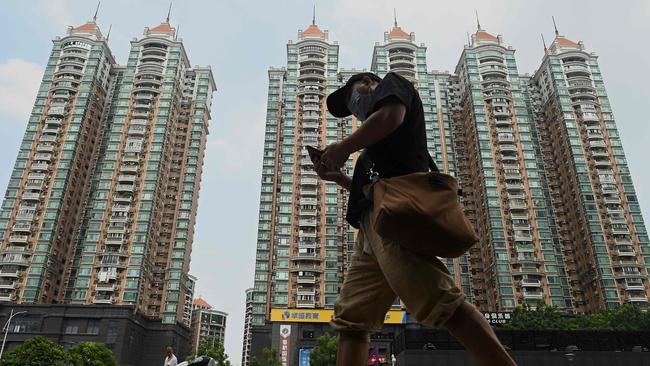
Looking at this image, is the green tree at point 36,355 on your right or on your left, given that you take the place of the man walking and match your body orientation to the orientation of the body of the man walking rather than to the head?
on your right

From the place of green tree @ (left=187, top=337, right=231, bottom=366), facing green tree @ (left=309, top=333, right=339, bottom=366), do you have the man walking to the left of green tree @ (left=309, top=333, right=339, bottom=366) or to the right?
right

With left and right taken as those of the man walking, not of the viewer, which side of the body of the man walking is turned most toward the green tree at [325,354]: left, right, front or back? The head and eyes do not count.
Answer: right

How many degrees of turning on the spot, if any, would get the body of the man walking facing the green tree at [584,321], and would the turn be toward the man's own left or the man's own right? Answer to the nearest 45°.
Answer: approximately 90° to the man's own right

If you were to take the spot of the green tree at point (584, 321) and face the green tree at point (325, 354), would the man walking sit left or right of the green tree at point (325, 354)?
left

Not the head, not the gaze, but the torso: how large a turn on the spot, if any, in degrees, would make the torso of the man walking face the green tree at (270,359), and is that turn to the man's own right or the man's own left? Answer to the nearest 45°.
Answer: approximately 90° to the man's own right

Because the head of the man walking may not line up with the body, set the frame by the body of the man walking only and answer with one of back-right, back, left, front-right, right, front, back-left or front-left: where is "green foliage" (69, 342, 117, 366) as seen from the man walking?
front-right

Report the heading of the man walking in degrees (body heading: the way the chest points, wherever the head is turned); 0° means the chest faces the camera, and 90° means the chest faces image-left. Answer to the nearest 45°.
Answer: approximately 90°
